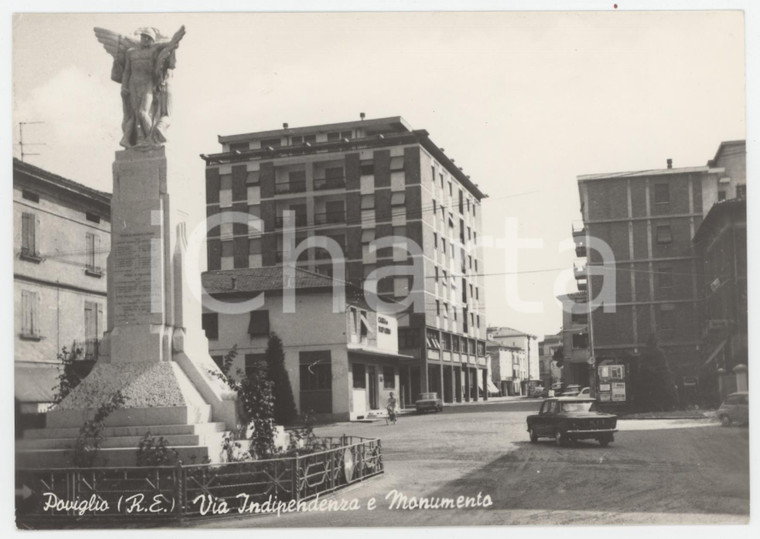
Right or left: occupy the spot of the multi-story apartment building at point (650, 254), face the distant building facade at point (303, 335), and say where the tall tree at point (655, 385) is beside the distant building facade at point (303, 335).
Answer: left

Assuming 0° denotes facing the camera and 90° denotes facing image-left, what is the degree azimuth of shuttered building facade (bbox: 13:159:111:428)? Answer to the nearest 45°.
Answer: approximately 315°

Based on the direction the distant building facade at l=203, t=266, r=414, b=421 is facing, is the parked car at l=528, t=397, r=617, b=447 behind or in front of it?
in front

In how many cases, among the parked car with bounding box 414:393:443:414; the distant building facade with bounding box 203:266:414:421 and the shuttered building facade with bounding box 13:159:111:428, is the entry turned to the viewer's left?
0

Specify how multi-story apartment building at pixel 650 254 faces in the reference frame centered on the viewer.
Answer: facing to the left of the viewer

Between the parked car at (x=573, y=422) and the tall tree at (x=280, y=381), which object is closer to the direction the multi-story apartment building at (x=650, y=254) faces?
the tall tree

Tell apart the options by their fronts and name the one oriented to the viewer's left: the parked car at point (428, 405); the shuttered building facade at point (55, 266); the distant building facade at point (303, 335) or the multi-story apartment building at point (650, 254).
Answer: the multi-story apartment building

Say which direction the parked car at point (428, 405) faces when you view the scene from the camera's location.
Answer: facing the viewer

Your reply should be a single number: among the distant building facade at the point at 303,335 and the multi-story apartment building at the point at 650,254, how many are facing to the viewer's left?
1

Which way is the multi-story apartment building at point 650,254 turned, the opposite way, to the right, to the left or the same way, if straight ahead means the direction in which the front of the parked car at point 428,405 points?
to the right
